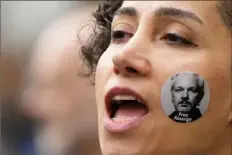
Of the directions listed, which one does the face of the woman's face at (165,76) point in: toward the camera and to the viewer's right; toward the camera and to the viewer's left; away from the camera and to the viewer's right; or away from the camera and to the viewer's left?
toward the camera and to the viewer's left
